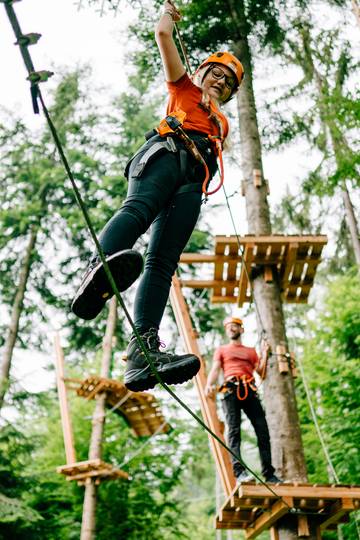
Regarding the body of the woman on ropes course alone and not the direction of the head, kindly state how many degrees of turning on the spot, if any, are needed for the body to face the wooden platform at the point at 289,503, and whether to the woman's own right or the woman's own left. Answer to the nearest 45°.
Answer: approximately 135° to the woman's own left

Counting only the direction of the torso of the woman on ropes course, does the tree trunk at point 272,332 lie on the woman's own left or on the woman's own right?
on the woman's own left

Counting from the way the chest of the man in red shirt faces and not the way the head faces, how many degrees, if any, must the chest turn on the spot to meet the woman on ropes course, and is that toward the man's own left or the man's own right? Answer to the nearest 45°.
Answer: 0° — they already face them

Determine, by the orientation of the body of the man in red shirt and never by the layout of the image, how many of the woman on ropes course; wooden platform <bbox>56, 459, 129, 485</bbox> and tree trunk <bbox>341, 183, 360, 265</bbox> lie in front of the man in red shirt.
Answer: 1

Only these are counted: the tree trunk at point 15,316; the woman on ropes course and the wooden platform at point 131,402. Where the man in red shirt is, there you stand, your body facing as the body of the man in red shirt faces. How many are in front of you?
1

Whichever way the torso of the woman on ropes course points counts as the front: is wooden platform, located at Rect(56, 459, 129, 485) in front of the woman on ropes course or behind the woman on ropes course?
behind

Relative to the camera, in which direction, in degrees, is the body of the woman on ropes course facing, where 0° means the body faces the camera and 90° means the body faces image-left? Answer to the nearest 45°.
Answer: approximately 315°

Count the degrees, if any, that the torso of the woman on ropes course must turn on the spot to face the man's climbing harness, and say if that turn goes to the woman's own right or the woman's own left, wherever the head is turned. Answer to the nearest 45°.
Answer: approximately 135° to the woman's own left

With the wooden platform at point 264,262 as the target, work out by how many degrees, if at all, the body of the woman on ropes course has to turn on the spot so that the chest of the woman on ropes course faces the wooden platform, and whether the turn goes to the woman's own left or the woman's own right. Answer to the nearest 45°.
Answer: approximately 135° to the woman's own left

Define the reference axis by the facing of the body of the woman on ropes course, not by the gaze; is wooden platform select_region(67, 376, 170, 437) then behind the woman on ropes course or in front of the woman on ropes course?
behind

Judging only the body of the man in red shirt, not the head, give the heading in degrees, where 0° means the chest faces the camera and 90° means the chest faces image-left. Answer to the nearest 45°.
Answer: approximately 0°
